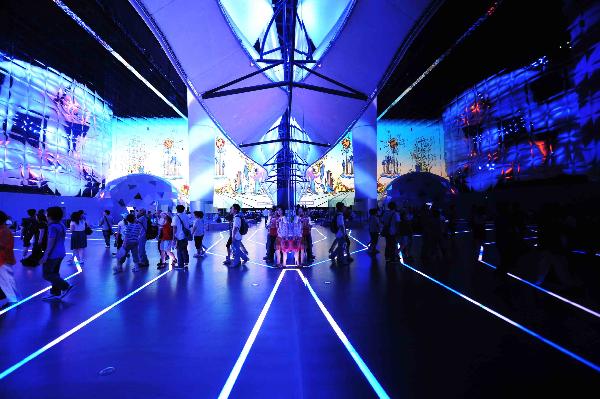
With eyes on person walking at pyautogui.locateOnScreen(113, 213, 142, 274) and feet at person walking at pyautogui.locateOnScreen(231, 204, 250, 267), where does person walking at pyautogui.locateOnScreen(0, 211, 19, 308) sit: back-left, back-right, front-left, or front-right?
front-left

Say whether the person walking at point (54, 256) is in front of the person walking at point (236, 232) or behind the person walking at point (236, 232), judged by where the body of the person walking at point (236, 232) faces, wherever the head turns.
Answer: in front

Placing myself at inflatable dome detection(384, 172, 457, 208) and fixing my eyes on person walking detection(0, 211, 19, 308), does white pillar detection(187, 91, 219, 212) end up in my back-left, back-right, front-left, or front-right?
front-right

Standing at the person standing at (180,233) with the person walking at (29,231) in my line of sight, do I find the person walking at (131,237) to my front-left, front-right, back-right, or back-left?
front-left

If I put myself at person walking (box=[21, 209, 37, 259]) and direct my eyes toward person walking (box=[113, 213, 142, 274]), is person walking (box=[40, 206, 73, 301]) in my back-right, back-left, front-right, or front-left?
front-right
